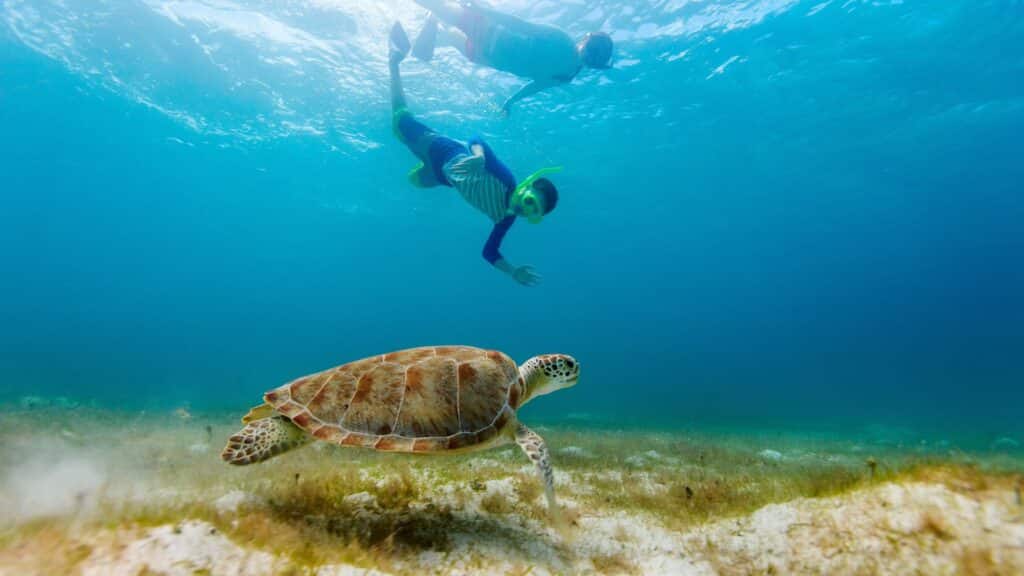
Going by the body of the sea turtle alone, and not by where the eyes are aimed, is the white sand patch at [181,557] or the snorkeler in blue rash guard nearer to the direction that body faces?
the snorkeler in blue rash guard

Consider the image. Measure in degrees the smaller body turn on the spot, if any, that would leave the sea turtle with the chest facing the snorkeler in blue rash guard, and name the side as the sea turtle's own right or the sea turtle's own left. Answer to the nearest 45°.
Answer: approximately 90° to the sea turtle's own left

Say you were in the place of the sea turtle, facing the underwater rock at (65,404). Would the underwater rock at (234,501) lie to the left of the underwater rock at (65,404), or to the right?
left

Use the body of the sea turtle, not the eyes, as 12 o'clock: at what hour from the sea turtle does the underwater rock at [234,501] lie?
The underwater rock is roughly at 6 o'clock from the sea turtle.

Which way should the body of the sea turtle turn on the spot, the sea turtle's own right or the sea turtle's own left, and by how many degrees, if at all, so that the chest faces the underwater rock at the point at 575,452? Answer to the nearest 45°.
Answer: approximately 45° to the sea turtle's own left

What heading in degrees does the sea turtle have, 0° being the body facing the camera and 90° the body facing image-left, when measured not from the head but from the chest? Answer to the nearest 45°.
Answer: approximately 270°
